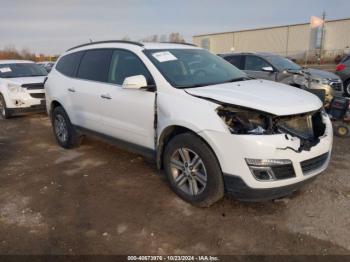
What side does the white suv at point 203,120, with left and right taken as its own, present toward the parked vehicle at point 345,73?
left

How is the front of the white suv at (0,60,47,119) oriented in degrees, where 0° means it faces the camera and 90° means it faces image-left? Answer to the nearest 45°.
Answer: approximately 315°

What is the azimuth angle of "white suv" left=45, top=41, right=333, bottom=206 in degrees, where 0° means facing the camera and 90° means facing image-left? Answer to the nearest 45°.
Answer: approximately 315°

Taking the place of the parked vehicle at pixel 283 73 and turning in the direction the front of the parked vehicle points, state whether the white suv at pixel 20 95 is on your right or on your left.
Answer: on your right

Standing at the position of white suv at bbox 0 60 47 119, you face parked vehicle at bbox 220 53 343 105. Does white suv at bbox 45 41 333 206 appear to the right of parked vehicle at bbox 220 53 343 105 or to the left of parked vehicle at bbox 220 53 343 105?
right
